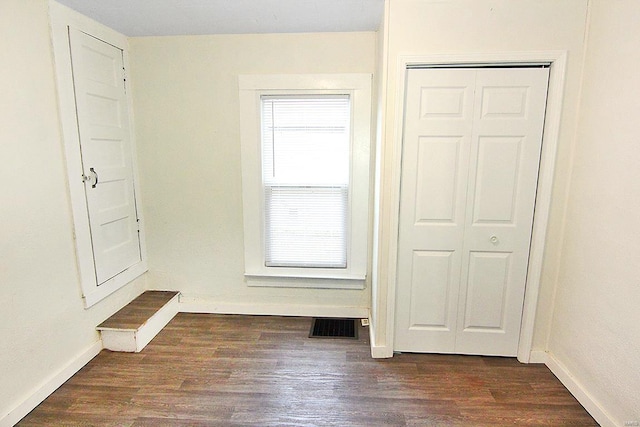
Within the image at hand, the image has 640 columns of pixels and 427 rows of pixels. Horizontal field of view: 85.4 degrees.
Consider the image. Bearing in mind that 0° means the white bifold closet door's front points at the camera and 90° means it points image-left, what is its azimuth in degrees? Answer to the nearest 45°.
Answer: approximately 0°

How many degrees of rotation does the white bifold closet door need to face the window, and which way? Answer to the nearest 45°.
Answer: approximately 90° to its right

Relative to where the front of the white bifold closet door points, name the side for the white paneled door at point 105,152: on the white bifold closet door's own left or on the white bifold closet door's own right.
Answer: on the white bifold closet door's own right

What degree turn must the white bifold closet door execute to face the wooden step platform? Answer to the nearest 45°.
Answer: approximately 90° to its right
